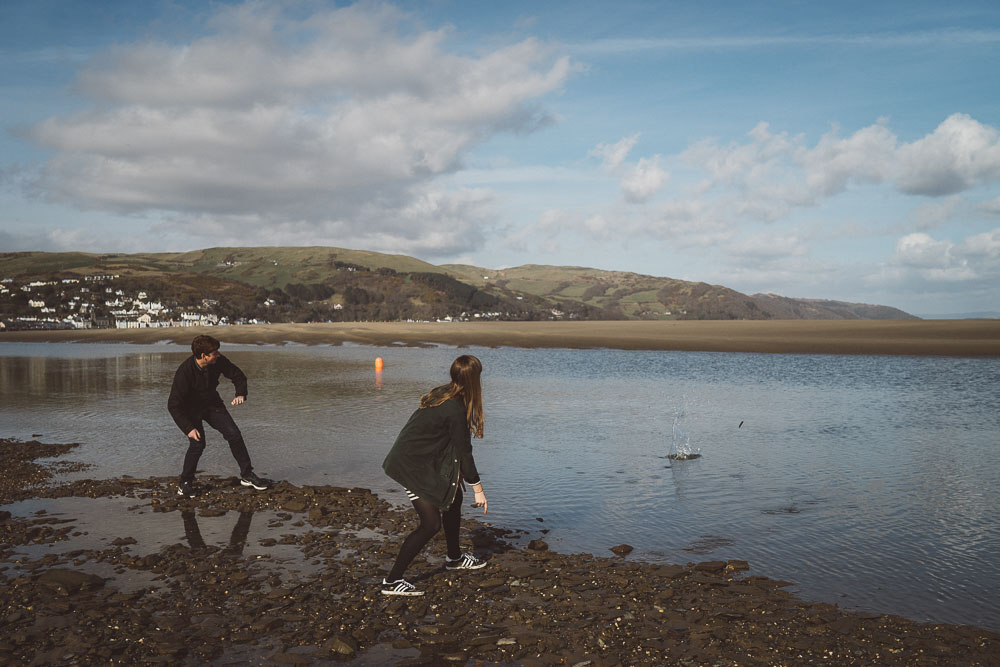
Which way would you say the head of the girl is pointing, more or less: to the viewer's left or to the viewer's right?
to the viewer's right

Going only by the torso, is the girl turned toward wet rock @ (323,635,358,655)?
no

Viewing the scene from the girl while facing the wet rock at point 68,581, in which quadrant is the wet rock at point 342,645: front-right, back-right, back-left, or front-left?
front-left

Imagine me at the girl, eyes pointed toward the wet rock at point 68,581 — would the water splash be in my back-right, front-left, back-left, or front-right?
back-right

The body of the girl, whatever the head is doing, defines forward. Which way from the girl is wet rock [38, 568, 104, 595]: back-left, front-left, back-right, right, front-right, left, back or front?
back

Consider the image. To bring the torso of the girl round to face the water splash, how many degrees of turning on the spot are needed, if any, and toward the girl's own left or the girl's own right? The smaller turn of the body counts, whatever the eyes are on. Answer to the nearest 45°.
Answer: approximately 45° to the girl's own left

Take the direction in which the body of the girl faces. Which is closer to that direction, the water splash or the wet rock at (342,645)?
the water splash

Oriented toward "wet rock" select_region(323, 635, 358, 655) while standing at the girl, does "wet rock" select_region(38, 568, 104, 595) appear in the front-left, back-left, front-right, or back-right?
front-right

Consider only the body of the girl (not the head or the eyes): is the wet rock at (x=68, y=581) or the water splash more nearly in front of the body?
the water splash

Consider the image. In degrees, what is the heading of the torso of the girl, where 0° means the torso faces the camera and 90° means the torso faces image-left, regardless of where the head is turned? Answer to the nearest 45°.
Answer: approximately 270°
